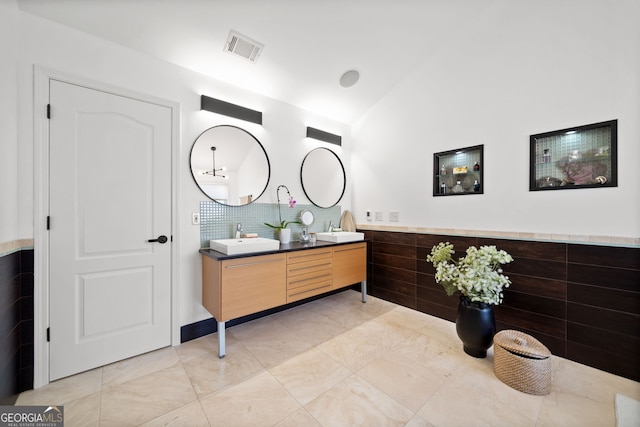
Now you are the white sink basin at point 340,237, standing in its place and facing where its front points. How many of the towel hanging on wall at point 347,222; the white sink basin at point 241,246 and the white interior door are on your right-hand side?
2

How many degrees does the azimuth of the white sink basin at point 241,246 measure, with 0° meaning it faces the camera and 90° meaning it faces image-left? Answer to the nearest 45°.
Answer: approximately 315°

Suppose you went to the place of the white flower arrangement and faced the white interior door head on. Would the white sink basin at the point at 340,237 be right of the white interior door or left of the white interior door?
right

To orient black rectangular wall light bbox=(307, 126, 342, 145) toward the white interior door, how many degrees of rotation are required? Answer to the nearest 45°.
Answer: approximately 90° to its right

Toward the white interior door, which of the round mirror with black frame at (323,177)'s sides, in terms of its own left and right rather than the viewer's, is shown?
right
